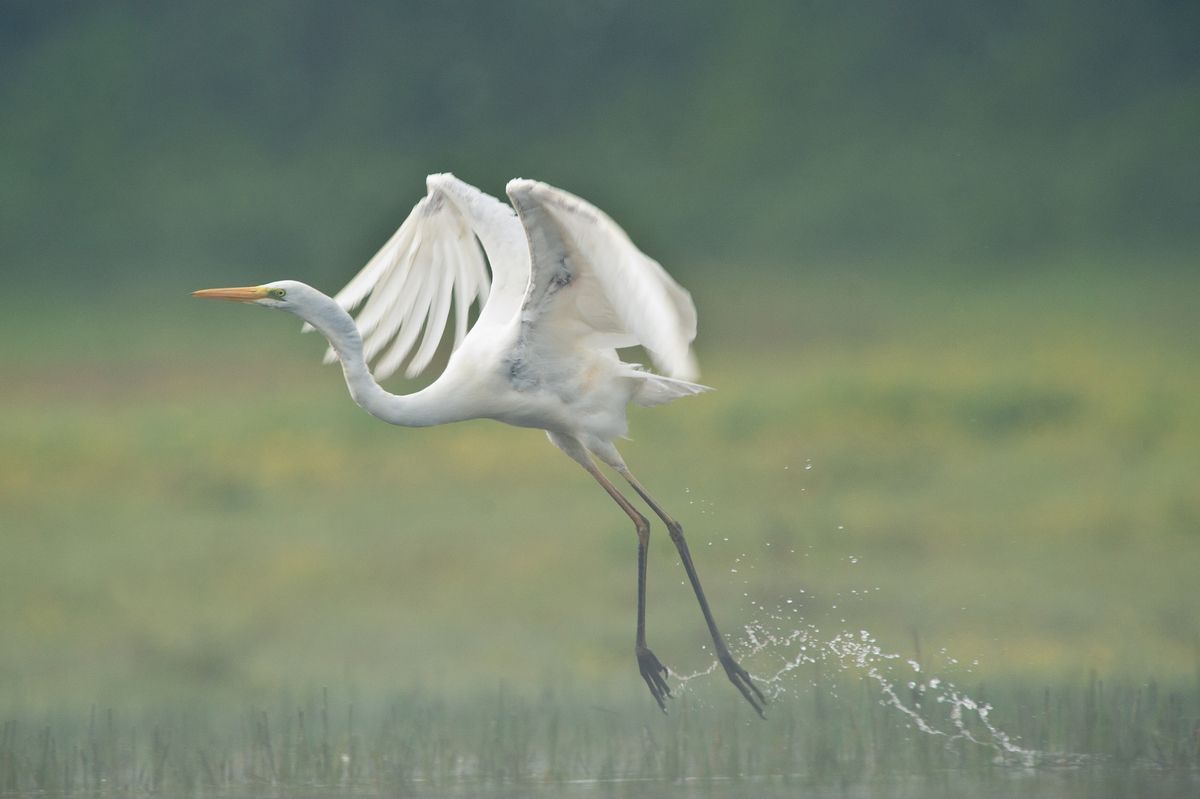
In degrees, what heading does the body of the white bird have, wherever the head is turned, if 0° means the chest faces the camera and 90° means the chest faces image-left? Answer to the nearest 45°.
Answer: approximately 90°
